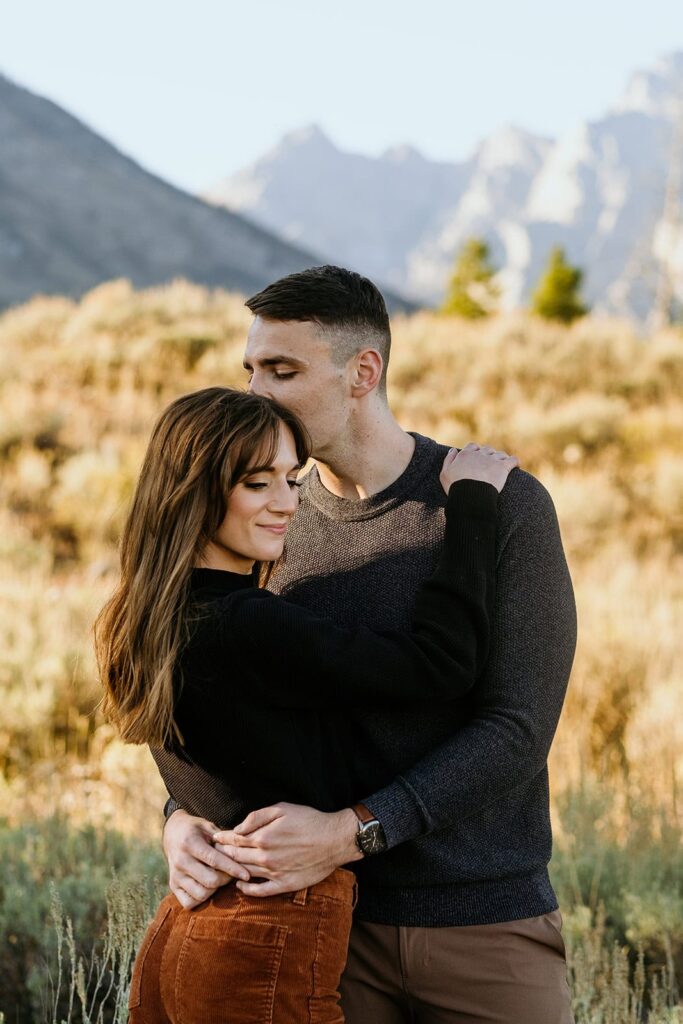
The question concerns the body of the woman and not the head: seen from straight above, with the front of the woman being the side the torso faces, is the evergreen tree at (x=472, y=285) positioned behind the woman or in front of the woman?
in front

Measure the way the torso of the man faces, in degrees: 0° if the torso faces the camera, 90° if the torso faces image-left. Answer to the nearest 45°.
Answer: approximately 45°

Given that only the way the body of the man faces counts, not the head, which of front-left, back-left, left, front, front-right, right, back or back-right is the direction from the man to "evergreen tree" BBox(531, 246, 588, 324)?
back-right

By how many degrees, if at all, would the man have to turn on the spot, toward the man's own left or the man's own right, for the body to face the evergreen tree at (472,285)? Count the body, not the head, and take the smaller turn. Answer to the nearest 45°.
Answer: approximately 135° to the man's own right

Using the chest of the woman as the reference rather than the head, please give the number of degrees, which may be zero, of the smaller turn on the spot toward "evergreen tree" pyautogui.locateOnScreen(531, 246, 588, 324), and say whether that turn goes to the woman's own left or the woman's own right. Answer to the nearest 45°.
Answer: approximately 45° to the woman's own left

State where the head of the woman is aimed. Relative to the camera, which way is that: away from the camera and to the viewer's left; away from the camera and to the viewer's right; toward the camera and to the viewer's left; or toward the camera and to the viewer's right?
toward the camera and to the viewer's right

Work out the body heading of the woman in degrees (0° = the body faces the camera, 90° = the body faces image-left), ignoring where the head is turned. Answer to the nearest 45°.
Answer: approximately 225°
